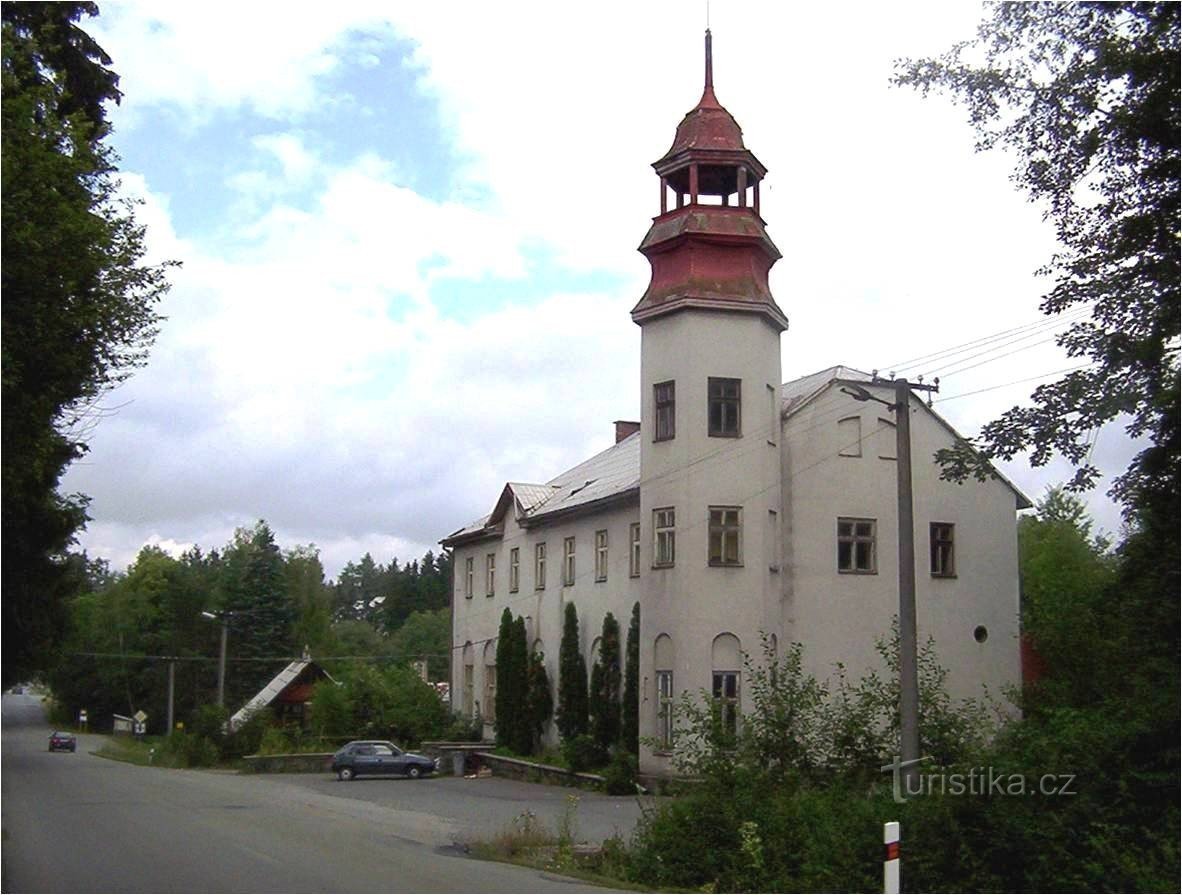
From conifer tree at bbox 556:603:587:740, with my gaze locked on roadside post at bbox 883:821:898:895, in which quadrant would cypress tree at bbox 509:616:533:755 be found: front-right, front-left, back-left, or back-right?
back-right

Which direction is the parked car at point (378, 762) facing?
to the viewer's right

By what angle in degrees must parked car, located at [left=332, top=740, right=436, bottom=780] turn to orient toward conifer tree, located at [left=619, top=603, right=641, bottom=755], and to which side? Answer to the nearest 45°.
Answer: approximately 45° to its right

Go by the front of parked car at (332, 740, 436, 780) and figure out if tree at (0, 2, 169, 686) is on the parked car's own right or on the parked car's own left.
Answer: on the parked car's own right

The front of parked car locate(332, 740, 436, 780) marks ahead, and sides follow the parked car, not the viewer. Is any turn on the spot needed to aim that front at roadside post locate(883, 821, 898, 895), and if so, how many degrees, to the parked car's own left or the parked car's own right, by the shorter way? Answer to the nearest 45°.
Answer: approximately 90° to the parked car's own right
